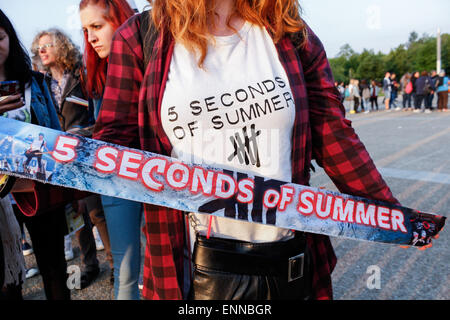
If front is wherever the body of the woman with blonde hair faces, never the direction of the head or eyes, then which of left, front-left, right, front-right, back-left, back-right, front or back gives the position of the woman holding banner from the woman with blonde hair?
front-left

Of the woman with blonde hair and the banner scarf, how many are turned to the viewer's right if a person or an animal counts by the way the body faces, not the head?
0

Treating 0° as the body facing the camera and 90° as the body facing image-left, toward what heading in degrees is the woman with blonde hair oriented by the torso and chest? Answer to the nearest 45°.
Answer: approximately 45°

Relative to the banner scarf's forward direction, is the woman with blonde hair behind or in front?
behind

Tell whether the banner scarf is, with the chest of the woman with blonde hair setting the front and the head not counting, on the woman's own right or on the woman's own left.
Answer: on the woman's own left

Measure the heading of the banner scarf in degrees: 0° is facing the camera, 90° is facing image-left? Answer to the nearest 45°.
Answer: approximately 0°
